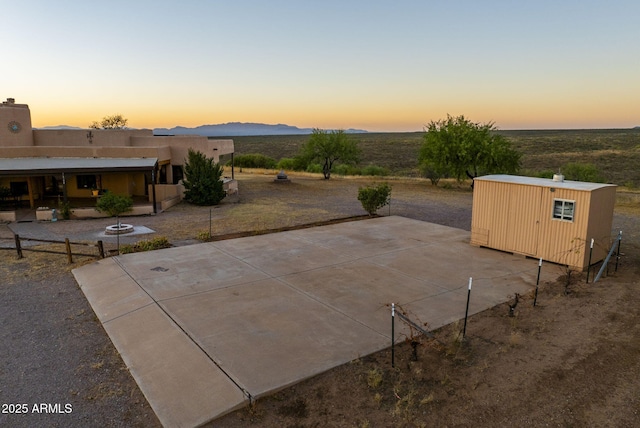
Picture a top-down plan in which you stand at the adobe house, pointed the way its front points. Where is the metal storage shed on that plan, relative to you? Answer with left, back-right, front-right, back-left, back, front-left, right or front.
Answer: front-left

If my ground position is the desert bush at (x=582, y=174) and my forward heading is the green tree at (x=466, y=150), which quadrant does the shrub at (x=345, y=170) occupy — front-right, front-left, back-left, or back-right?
front-right

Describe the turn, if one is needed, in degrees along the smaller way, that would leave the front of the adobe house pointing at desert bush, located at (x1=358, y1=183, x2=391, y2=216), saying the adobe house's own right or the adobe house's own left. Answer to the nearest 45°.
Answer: approximately 45° to the adobe house's own left

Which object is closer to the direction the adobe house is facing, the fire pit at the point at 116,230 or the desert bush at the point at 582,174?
the fire pit

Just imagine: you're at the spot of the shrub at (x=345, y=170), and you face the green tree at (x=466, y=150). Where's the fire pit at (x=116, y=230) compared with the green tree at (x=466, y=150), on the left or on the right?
right

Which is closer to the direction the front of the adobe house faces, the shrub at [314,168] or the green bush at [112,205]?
the green bush

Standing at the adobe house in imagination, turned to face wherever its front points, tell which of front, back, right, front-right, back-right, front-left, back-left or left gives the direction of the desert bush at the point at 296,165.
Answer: back-left

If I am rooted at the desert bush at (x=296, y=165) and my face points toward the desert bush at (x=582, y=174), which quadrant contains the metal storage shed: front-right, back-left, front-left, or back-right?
front-right

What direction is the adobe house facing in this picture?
toward the camera

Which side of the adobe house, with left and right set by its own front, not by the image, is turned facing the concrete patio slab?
front

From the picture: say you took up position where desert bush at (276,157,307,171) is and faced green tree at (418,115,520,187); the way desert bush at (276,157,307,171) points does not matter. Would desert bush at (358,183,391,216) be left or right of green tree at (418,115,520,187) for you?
right

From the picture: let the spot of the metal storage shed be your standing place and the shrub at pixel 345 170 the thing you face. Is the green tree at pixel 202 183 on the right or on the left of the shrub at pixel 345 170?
left

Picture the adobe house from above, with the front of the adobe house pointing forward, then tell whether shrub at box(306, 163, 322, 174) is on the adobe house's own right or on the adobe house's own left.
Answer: on the adobe house's own left

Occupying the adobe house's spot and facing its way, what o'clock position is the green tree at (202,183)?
The green tree is roughly at 10 o'clock from the adobe house.

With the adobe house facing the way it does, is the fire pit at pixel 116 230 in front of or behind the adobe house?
in front

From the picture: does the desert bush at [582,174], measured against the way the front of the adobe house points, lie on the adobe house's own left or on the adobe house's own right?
on the adobe house's own left

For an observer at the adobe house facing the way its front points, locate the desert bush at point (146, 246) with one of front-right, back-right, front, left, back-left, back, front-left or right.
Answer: front
